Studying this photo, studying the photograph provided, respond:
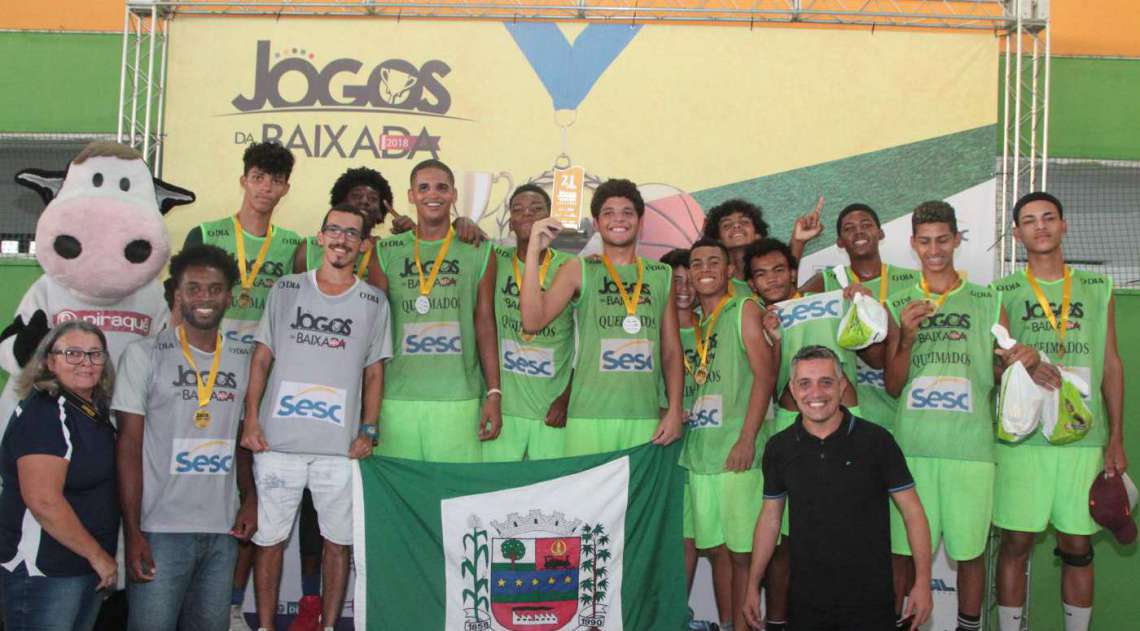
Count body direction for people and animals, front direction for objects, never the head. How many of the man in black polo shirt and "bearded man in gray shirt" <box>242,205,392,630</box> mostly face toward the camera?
2

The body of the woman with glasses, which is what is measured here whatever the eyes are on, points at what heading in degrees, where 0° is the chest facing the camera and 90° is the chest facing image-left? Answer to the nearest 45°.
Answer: approximately 315°

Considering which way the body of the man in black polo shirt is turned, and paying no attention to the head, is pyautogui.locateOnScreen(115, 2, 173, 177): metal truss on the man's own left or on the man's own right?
on the man's own right

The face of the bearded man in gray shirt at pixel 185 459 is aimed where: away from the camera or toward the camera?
toward the camera

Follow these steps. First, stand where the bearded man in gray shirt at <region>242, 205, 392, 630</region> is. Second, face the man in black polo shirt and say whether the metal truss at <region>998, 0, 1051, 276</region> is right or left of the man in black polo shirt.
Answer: left

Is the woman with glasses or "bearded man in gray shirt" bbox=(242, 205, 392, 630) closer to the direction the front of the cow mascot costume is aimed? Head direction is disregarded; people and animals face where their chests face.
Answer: the woman with glasses

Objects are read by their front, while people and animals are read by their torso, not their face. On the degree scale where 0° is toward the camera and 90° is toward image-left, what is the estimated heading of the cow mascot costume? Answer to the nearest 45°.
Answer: approximately 0°

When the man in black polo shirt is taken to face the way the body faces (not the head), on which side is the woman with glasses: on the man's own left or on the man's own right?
on the man's own right

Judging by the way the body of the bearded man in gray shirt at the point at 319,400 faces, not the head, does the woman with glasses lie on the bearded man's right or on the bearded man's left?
on the bearded man's right

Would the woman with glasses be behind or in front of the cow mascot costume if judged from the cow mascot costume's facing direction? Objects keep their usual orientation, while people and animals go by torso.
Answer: in front

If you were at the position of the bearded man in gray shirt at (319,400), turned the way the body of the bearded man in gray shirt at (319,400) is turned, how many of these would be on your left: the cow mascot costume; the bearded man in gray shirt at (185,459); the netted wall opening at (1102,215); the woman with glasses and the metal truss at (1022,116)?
2

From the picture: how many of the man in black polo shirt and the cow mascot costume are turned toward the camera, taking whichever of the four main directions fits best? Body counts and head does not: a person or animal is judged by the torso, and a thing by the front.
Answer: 2

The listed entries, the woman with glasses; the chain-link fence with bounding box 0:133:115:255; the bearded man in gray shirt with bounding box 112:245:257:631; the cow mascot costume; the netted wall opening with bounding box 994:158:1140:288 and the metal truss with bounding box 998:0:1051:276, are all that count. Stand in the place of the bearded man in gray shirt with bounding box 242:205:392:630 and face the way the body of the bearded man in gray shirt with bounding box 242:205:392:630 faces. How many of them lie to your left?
2

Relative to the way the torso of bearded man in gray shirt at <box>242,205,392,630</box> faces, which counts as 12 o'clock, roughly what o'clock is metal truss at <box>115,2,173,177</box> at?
The metal truss is roughly at 5 o'clock from the bearded man in gray shirt.

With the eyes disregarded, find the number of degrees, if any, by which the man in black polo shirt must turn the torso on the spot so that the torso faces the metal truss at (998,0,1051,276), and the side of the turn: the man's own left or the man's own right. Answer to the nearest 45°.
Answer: approximately 180°

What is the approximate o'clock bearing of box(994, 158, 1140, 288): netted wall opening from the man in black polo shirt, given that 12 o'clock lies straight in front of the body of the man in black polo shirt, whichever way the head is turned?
The netted wall opening is roughly at 7 o'clock from the man in black polo shirt.
